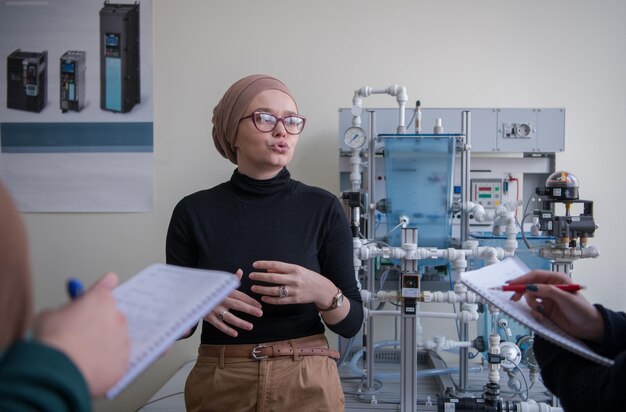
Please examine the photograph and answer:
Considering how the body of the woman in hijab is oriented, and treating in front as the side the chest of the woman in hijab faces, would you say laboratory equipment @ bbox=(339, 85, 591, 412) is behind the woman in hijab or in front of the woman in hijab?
behind

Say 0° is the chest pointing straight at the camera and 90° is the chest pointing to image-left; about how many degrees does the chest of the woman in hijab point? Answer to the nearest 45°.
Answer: approximately 0°
